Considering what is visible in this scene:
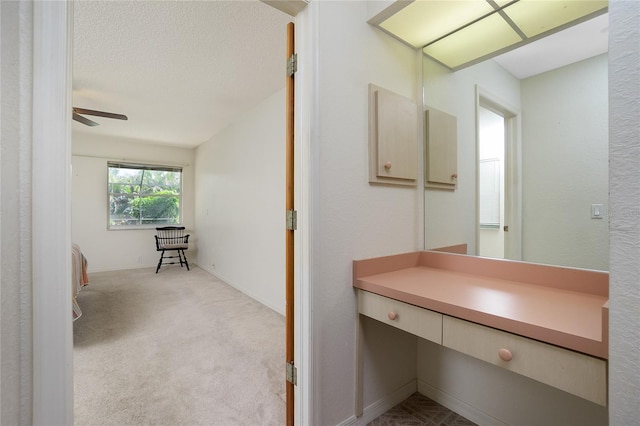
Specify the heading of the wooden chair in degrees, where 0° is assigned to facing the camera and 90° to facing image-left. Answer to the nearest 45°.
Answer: approximately 0°

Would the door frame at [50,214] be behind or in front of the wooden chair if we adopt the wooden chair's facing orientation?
in front

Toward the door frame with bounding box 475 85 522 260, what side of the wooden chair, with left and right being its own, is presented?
front

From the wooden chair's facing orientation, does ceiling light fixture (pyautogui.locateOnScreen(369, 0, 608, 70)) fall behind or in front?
in front
